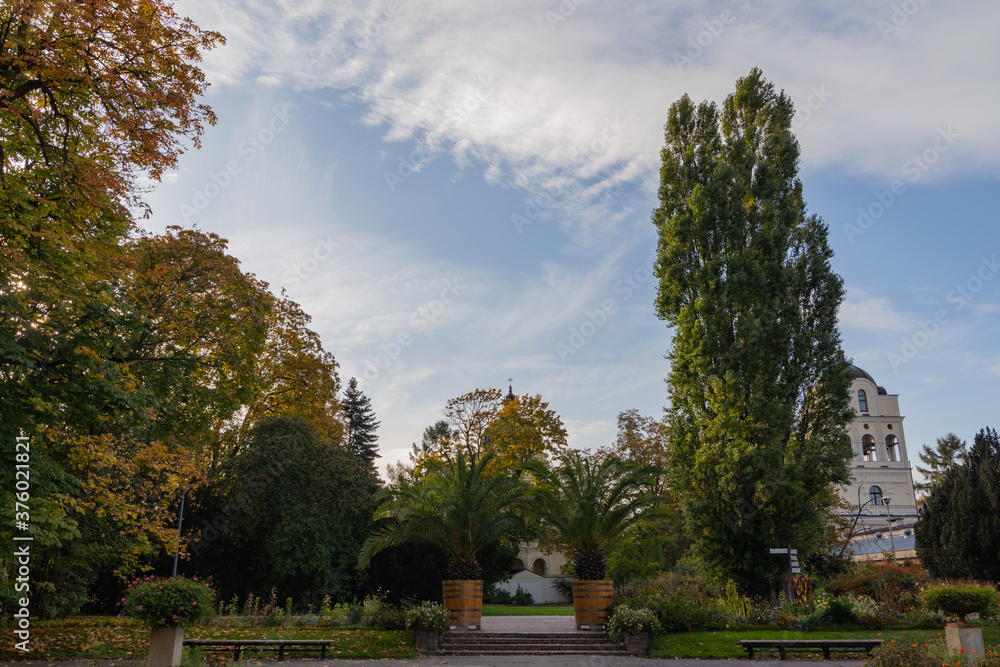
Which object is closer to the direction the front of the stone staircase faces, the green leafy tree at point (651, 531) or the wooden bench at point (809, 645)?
the wooden bench

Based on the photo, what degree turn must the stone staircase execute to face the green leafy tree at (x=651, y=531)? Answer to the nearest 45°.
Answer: approximately 180°

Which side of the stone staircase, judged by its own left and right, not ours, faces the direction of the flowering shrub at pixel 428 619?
right

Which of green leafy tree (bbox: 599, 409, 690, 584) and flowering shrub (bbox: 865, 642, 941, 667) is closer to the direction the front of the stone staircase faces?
the flowering shrub

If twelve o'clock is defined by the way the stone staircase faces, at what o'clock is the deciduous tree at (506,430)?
The deciduous tree is roughly at 6 o'clock from the stone staircase.

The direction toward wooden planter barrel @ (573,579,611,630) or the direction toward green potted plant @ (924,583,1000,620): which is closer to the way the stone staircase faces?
the green potted plant

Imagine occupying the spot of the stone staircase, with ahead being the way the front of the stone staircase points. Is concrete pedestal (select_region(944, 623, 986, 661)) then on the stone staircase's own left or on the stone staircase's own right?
on the stone staircase's own left

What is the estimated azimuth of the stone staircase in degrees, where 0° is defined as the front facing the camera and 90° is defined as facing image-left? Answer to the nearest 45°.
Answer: approximately 0°

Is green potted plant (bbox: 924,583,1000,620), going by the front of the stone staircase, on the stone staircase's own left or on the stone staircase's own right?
on the stone staircase's own left

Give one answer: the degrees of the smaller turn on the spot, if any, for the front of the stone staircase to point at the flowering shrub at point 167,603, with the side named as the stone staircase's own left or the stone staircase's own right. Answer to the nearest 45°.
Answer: approximately 45° to the stone staircase's own right

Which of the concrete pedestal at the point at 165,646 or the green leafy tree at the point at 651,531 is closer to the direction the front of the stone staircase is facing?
the concrete pedestal

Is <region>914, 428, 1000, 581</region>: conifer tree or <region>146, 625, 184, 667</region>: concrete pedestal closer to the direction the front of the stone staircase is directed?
the concrete pedestal

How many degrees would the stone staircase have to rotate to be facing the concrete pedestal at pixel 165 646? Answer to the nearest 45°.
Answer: approximately 45° to its right

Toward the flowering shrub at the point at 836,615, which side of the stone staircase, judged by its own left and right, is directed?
left

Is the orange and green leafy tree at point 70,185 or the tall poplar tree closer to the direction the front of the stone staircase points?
the orange and green leafy tree

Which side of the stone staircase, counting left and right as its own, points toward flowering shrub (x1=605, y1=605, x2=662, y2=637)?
left
